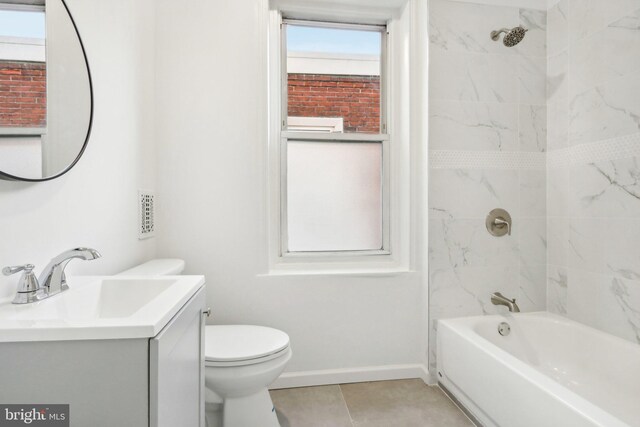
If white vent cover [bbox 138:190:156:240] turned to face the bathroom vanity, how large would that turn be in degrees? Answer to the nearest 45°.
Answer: approximately 45° to its right

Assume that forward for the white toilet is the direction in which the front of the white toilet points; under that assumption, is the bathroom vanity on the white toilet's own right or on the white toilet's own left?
on the white toilet's own right

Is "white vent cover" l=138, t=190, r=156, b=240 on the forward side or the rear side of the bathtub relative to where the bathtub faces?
on the forward side

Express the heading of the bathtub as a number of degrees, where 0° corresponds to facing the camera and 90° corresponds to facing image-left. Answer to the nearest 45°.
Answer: approximately 45°

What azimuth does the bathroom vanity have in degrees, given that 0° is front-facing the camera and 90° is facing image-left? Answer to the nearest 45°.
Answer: approximately 315°

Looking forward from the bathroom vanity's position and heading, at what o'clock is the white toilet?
The white toilet is roughly at 9 o'clock from the bathroom vanity.

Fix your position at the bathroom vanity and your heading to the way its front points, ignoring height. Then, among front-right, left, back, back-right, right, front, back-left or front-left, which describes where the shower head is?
front-left

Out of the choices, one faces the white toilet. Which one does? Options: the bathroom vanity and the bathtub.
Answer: the bathtub
